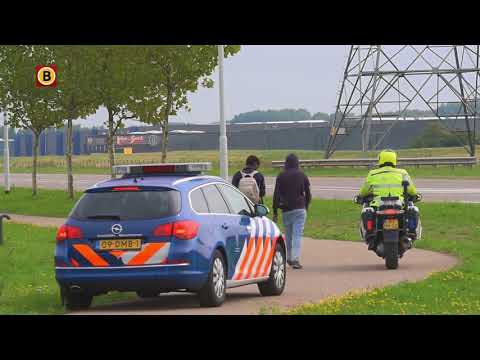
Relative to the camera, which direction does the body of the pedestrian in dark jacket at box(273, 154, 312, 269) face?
away from the camera

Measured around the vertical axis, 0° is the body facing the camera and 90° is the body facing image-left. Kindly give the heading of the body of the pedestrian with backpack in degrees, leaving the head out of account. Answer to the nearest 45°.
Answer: approximately 180°

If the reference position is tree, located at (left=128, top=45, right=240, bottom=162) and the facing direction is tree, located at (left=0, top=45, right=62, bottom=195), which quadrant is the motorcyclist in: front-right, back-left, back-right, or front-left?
back-left

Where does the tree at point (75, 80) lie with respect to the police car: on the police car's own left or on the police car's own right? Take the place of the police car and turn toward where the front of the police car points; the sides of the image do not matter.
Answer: on the police car's own left

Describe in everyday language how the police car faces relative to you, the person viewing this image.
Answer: facing away from the viewer and to the right of the viewer
